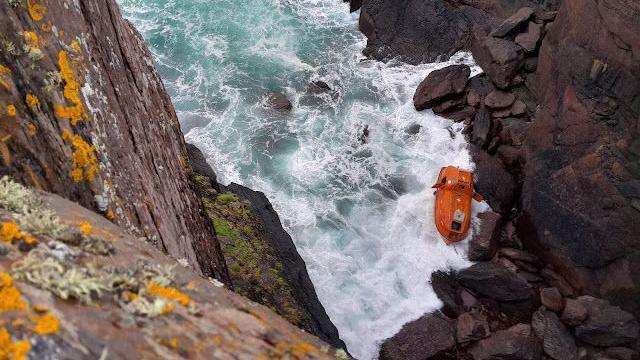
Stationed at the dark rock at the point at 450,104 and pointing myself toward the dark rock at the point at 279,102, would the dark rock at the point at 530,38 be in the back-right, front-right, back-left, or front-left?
back-right

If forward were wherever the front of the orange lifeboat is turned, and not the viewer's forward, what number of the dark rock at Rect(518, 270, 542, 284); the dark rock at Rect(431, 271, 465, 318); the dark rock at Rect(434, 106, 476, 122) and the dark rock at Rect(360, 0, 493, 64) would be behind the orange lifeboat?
2

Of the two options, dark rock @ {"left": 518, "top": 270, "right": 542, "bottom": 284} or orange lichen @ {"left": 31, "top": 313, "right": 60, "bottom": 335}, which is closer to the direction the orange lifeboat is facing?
the orange lichen
